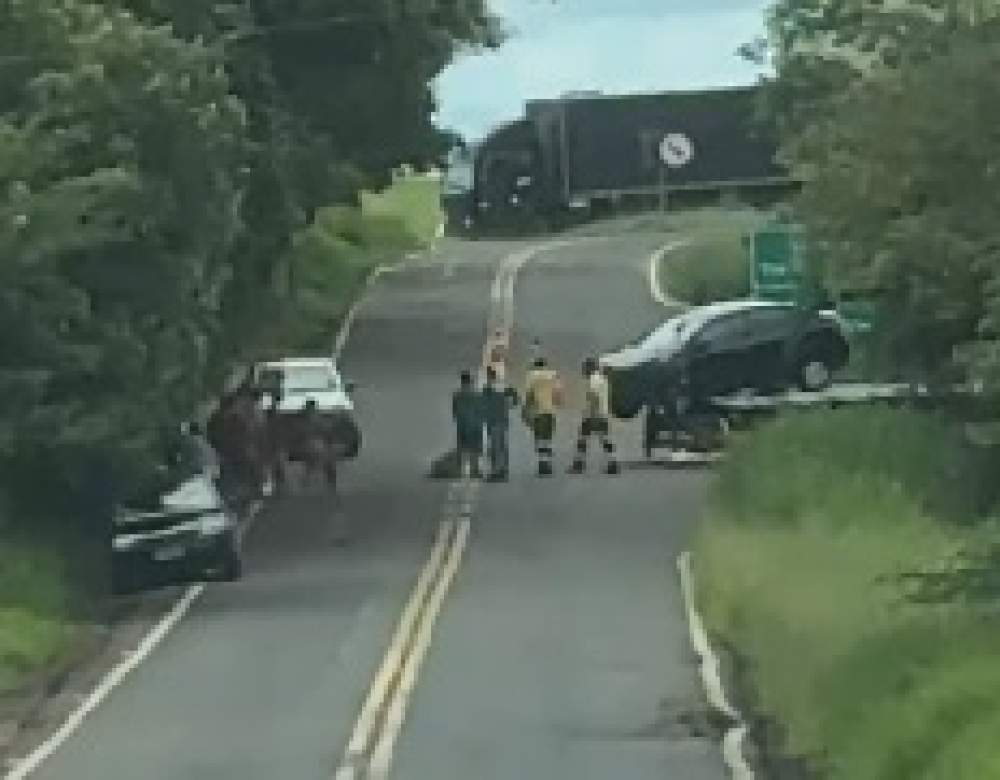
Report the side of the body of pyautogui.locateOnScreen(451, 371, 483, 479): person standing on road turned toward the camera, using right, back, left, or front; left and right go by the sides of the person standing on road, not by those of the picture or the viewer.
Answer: back

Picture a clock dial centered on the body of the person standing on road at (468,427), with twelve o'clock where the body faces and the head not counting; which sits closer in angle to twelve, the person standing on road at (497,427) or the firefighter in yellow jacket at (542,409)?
the firefighter in yellow jacket

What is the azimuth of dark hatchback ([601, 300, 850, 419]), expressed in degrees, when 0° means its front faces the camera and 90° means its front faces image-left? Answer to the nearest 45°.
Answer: approximately 45°

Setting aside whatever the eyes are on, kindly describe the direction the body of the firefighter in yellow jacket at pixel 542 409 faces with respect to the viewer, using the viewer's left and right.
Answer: facing away from the viewer

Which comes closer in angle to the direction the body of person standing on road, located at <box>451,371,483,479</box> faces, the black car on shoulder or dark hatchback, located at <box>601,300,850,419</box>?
the dark hatchback

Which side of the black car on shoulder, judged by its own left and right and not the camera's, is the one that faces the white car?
back
